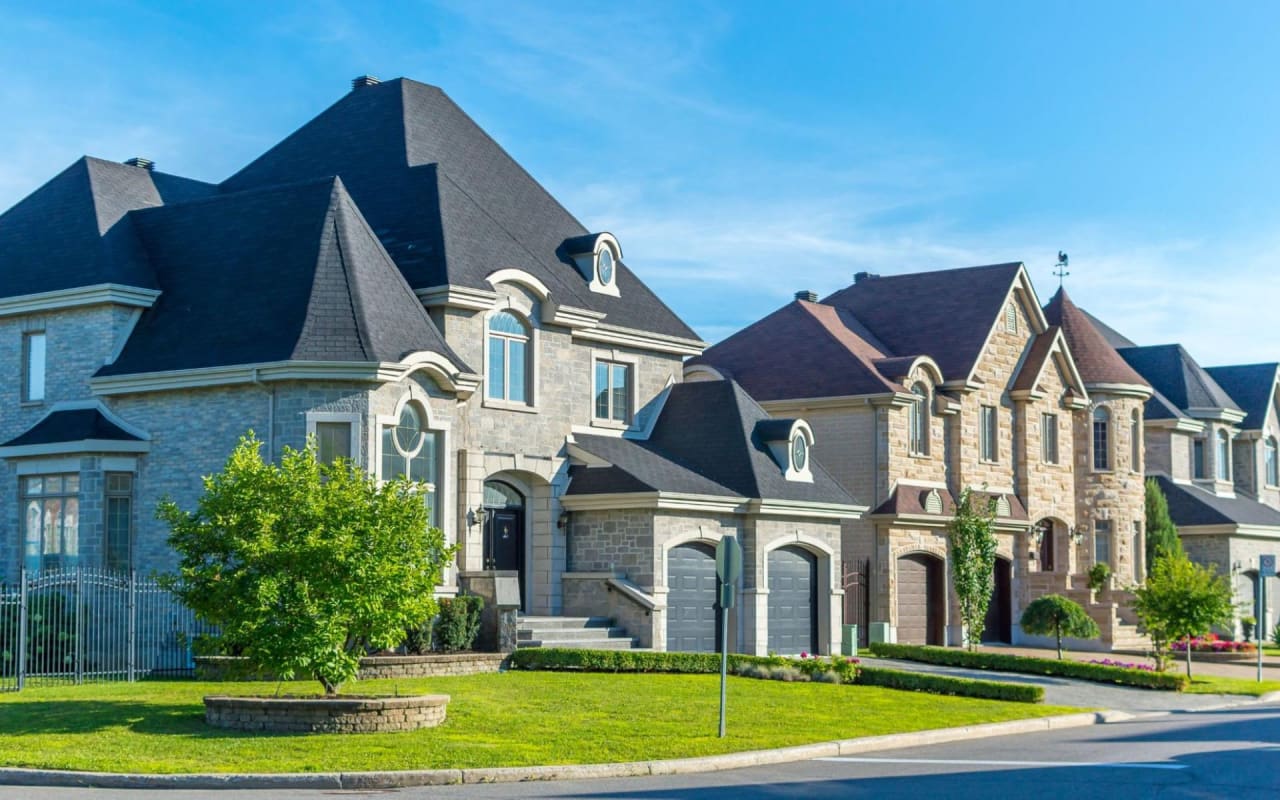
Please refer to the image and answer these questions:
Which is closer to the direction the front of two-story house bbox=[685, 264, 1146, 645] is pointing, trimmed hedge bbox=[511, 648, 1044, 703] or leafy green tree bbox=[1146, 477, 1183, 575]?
the trimmed hedge

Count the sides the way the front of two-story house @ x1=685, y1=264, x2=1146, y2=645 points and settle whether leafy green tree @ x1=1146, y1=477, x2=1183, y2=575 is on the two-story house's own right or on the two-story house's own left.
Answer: on the two-story house's own left

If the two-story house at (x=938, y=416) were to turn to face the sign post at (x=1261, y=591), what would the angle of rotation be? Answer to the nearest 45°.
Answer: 0° — it already faces it

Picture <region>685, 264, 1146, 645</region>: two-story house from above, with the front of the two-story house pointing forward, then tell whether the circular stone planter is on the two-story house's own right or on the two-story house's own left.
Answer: on the two-story house's own right

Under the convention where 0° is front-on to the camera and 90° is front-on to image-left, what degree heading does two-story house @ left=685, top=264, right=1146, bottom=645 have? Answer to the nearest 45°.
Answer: approximately 315°

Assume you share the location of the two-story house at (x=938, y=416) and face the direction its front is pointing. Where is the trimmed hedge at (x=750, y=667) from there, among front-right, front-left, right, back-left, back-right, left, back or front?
front-right

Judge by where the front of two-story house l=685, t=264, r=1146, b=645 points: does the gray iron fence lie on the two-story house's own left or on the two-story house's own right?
on the two-story house's own right

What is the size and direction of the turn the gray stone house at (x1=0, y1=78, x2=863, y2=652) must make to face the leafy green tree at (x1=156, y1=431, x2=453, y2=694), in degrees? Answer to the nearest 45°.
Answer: approximately 45° to its right

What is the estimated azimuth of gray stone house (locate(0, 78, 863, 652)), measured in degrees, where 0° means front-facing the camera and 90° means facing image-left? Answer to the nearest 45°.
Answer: approximately 315°
